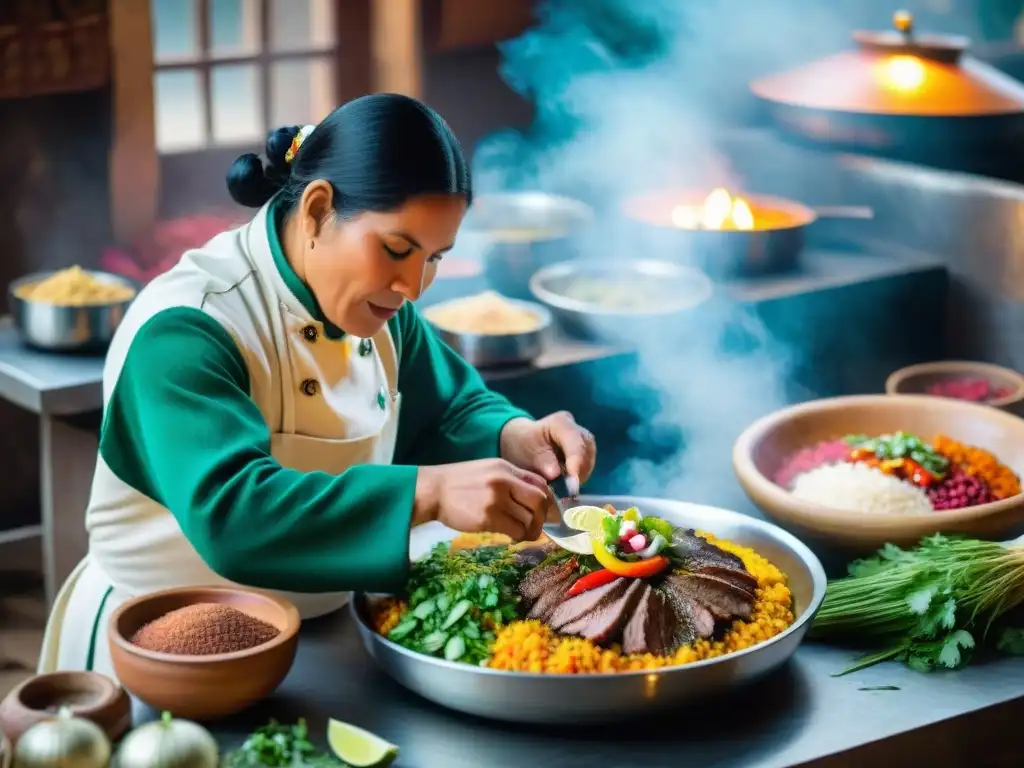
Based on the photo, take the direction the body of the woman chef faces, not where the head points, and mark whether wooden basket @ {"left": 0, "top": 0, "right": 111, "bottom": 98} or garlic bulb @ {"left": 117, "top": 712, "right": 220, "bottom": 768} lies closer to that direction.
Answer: the garlic bulb

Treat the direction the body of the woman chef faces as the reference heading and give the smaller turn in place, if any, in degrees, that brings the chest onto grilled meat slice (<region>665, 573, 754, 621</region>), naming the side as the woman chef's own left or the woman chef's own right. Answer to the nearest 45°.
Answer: approximately 45° to the woman chef's own left

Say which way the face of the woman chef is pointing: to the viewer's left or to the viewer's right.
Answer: to the viewer's right

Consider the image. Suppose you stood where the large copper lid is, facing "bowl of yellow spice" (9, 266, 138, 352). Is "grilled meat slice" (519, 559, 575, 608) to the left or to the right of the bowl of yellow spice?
left

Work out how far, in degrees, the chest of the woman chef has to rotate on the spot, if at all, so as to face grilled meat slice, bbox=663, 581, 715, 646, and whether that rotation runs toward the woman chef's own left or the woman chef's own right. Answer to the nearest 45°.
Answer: approximately 45° to the woman chef's own left

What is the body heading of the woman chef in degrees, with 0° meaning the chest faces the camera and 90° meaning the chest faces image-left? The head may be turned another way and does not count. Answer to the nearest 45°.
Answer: approximately 315°
